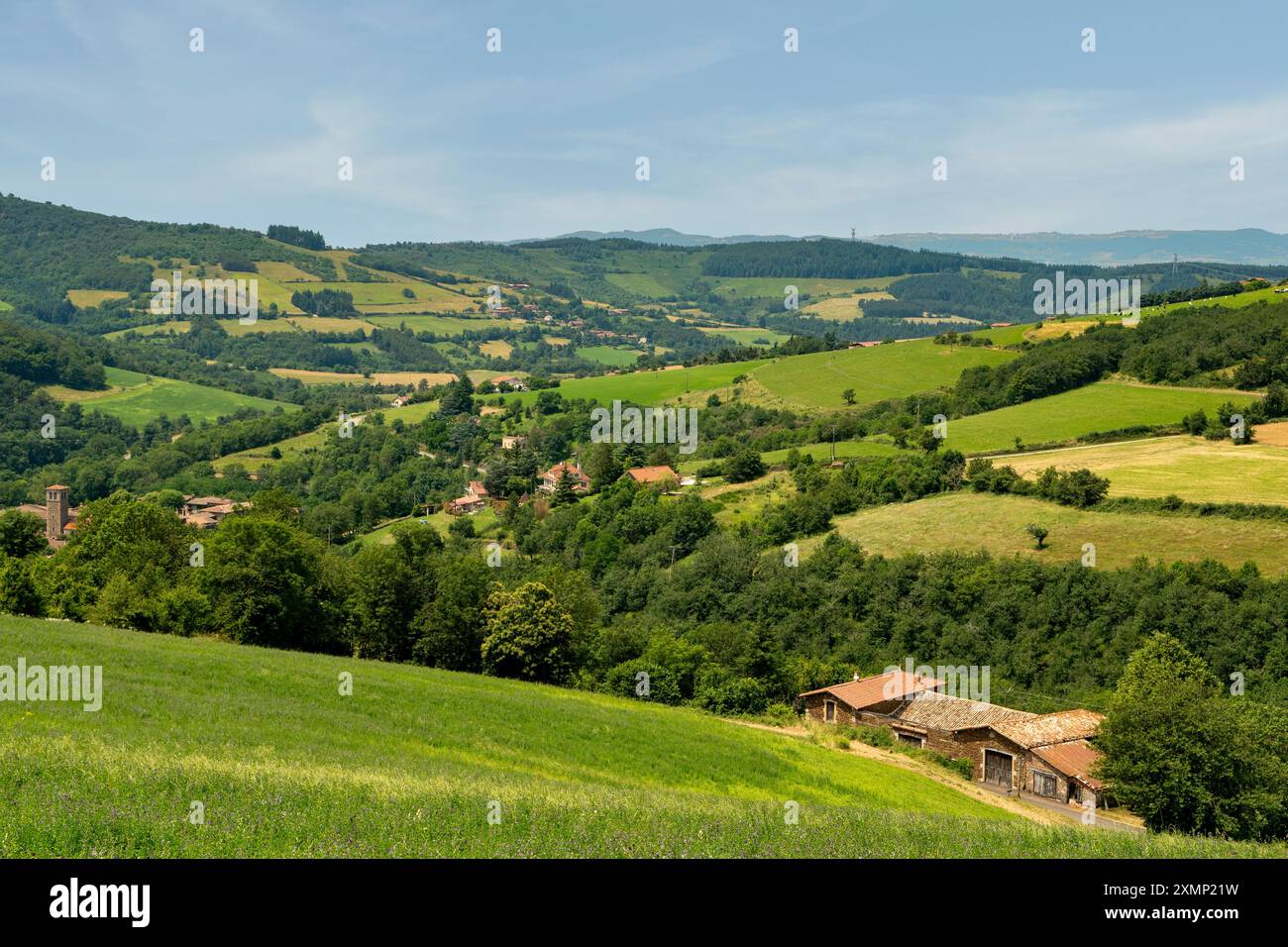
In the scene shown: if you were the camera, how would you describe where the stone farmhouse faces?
facing the viewer and to the left of the viewer
